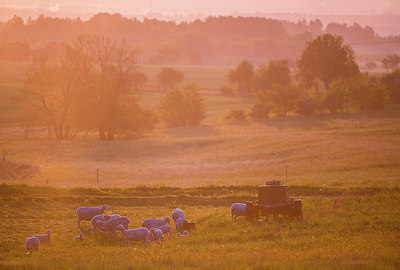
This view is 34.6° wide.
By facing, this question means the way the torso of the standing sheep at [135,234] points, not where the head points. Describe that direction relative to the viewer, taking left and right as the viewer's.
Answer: facing to the left of the viewer

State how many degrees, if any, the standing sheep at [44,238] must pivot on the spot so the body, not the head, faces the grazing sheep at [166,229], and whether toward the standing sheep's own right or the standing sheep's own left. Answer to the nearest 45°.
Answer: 0° — it already faces it

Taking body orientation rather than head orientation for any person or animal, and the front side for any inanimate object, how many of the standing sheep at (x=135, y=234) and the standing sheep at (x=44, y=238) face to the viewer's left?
1

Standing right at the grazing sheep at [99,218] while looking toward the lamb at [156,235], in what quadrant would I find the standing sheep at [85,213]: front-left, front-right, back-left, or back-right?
back-left

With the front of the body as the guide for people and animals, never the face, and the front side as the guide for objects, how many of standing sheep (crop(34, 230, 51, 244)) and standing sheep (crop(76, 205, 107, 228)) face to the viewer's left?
0

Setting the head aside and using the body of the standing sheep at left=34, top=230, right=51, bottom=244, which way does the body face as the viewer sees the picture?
to the viewer's right

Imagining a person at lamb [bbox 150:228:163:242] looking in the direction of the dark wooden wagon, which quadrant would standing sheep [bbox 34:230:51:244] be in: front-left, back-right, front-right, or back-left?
back-left

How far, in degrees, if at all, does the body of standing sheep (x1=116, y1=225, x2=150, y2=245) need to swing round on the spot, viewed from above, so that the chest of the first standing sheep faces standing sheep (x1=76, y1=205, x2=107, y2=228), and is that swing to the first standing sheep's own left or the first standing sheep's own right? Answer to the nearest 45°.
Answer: approximately 45° to the first standing sheep's own right

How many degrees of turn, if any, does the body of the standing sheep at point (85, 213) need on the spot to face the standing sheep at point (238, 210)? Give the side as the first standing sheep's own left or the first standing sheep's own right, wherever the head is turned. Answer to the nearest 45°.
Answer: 0° — it already faces it

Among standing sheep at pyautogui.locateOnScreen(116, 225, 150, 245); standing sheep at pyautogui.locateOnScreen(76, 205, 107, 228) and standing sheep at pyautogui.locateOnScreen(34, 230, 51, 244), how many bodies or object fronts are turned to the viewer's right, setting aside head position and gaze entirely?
2

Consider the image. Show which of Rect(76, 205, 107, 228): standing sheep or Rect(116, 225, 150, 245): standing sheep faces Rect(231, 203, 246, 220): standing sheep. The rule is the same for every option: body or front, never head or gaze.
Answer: Rect(76, 205, 107, 228): standing sheep

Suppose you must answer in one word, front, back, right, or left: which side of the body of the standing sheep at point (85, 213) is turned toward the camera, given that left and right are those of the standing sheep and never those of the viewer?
right

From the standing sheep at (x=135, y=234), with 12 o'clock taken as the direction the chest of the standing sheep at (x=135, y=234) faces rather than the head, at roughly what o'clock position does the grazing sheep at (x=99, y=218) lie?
the grazing sheep at (x=99, y=218) is roughly at 2 o'clock from the standing sheep at (x=135, y=234).

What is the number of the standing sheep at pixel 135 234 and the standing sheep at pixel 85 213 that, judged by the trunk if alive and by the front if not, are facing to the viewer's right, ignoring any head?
1

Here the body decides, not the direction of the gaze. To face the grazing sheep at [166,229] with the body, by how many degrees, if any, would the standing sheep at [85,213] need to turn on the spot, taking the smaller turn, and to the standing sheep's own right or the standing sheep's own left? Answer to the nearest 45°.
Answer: approximately 45° to the standing sheep's own right
